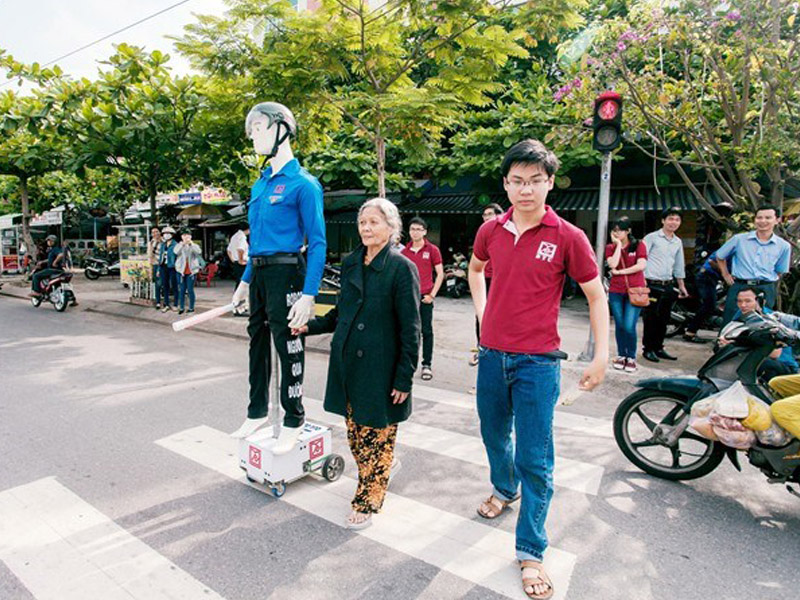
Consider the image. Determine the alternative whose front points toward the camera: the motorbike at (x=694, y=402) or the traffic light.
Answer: the traffic light

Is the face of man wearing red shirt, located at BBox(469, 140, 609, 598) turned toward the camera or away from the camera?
toward the camera

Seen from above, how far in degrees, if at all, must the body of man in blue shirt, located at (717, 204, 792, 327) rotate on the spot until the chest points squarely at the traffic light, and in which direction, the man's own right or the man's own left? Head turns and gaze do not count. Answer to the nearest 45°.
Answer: approximately 90° to the man's own right

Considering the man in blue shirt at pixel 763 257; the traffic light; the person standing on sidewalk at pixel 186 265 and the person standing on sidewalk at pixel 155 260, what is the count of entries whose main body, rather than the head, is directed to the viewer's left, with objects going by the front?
0

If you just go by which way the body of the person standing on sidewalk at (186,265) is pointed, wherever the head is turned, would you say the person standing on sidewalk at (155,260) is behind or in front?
behind

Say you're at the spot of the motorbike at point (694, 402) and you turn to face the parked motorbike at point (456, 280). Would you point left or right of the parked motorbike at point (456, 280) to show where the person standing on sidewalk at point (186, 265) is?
left

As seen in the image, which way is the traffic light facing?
toward the camera

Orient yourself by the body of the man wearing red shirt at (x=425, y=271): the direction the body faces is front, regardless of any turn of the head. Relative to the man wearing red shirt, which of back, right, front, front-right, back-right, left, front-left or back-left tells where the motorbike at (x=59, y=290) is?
back-right

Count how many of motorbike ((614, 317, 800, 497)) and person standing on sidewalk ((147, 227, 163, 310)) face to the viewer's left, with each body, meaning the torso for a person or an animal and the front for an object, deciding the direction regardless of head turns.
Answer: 1

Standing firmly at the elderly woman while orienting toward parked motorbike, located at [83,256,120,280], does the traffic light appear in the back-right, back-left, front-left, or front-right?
front-right

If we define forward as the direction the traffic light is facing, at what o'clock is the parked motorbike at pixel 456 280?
The parked motorbike is roughly at 5 o'clock from the traffic light.

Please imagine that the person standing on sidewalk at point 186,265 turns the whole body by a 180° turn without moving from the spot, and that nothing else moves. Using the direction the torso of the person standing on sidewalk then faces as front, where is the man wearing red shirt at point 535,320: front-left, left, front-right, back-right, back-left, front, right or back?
back

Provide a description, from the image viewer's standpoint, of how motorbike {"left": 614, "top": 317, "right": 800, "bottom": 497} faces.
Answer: facing to the left of the viewer

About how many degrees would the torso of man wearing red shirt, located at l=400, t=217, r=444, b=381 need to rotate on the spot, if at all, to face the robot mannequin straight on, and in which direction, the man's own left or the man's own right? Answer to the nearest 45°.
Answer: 0° — they already face it

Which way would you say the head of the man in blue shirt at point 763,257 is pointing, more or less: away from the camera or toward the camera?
toward the camera

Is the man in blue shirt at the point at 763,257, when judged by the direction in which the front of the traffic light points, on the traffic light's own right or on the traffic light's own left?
on the traffic light's own left

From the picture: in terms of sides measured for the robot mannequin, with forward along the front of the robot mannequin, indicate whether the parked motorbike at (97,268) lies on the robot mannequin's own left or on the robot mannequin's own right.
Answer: on the robot mannequin's own right

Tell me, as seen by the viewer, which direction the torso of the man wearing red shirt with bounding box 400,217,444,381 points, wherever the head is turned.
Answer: toward the camera

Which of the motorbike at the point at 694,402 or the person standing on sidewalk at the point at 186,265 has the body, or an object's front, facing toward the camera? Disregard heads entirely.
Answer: the person standing on sidewalk
